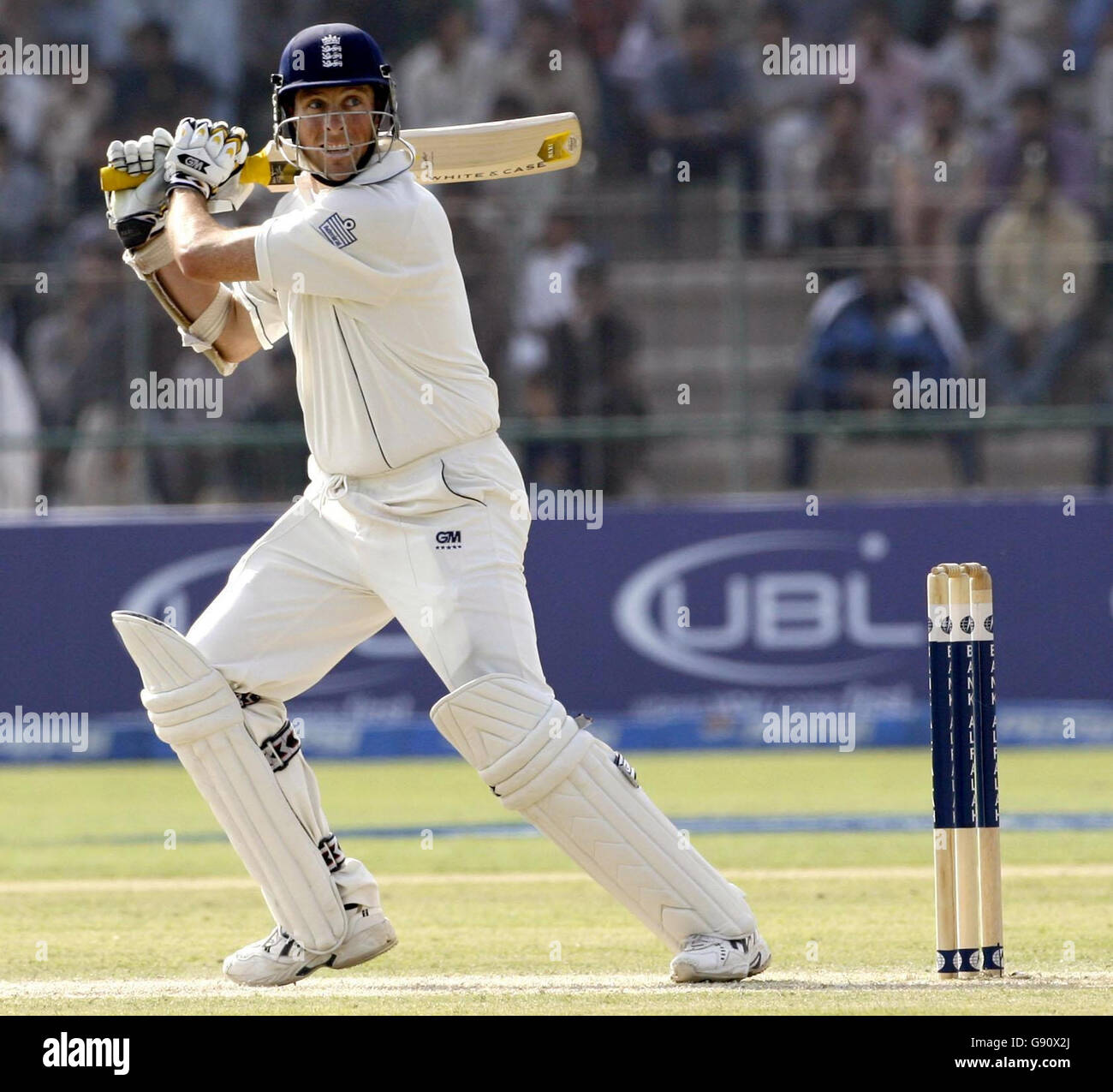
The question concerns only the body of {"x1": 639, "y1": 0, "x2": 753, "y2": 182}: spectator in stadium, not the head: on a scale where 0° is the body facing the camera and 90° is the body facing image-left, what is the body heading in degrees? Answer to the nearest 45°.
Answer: approximately 0°

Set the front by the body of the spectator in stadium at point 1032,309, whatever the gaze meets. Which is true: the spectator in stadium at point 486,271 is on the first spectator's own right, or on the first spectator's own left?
on the first spectator's own right

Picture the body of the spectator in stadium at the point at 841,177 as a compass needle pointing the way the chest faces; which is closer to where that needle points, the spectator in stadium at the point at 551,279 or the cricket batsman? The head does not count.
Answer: the cricket batsman

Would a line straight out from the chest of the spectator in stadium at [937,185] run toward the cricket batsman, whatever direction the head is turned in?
yes

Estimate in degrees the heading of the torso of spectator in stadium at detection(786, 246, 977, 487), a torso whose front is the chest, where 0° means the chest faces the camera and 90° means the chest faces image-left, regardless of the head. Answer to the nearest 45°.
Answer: approximately 0°

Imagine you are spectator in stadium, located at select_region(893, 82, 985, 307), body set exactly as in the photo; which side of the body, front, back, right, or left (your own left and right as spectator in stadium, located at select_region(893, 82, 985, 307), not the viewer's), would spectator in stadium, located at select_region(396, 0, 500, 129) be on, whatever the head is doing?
right

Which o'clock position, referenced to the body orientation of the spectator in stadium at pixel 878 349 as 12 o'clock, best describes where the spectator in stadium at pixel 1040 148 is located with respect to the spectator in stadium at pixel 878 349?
the spectator in stadium at pixel 1040 148 is roughly at 7 o'clock from the spectator in stadium at pixel 878 349.

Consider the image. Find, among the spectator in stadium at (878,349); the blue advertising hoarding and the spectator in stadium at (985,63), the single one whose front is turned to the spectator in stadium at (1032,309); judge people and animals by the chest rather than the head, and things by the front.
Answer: the spectator in stadium at (985,63)
